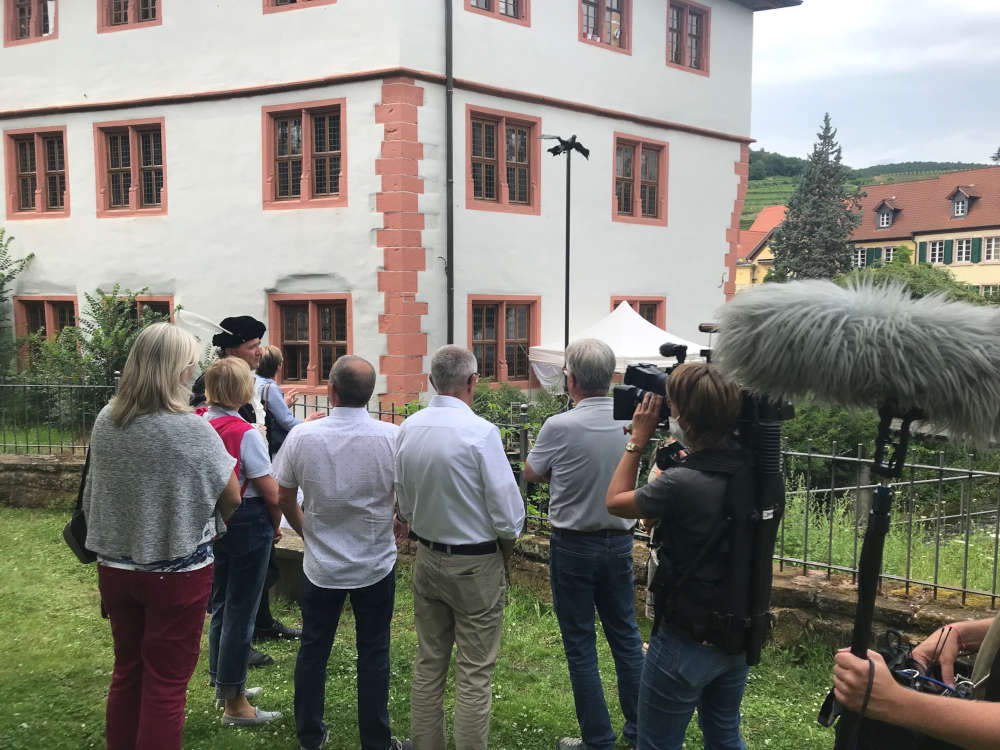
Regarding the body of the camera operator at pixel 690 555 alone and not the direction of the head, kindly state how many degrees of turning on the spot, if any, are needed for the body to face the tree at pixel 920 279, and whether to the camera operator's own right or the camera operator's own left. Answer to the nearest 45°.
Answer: approximately 45° to the camera operator's own right

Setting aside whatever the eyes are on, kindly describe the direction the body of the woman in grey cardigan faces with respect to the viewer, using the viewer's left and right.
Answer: facing away from the viewer and to the right of the viewer

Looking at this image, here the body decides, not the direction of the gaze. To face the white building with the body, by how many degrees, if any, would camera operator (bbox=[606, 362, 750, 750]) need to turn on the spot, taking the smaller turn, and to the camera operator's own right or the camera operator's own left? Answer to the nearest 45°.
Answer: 0° — they already face it

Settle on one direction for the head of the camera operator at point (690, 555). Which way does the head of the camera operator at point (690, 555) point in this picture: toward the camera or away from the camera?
away from the camera

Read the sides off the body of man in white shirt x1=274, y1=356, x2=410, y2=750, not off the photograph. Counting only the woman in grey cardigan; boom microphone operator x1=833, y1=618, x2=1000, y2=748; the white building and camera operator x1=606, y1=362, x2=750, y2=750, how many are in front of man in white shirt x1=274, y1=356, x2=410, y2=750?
1

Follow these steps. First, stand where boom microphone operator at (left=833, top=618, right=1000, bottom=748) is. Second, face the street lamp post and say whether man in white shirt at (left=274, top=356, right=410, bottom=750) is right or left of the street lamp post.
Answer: left

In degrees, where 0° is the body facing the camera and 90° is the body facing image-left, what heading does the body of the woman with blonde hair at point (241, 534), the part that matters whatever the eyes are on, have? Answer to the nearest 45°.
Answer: approximately 225°

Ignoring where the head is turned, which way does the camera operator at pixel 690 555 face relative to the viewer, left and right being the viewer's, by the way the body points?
facing away from the viewer and to the left of the viewer

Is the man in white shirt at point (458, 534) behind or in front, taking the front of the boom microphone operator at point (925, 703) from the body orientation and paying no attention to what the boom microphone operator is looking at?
in front

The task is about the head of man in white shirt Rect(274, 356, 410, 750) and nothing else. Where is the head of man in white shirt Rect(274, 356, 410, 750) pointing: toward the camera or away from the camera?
away from the camera

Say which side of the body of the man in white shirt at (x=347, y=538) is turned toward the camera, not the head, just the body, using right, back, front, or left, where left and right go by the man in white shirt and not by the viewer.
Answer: back

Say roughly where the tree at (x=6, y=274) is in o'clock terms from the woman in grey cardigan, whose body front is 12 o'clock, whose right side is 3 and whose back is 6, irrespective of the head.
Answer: The tree is roughly at 10 o'clock from the woman in grey cardigan.

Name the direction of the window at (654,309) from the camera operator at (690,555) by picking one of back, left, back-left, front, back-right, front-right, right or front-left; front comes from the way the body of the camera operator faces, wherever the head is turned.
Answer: front-right
